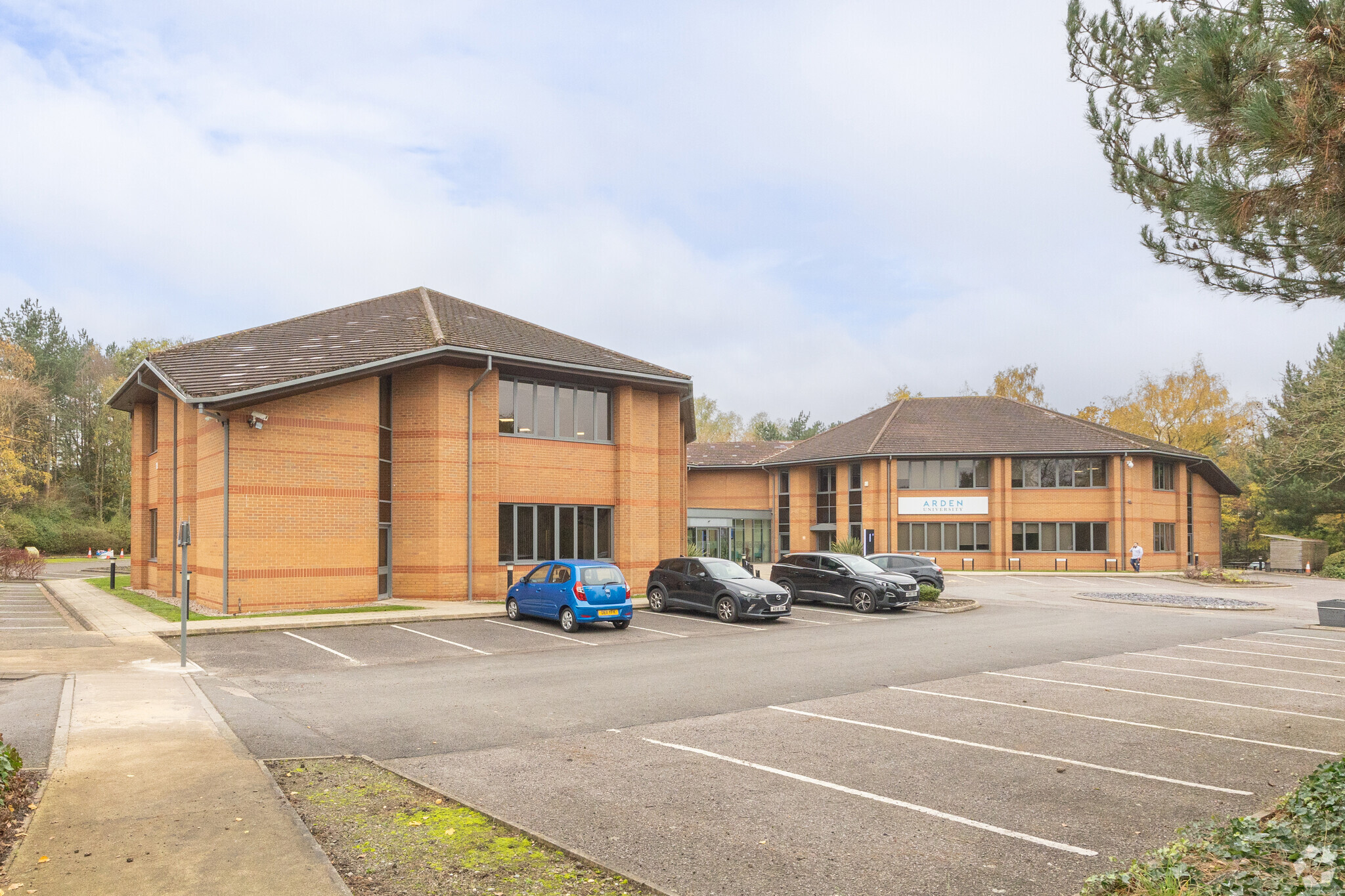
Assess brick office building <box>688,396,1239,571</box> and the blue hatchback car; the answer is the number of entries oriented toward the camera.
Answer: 1

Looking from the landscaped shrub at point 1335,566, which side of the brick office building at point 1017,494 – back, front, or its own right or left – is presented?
left

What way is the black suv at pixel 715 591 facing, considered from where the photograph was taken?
facing the viewer and to the right of the viewer

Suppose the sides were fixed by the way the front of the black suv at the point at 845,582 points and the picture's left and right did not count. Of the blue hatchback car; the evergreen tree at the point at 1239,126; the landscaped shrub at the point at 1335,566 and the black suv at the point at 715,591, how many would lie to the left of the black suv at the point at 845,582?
1

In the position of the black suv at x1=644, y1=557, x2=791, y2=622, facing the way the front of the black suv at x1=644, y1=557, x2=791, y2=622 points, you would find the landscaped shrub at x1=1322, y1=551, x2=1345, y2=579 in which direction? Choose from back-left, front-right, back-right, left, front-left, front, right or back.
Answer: left

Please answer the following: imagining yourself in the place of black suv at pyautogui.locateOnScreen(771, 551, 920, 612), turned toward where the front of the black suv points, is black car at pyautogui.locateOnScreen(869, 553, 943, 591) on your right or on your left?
on your left

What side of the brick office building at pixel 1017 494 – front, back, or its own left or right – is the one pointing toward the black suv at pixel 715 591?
front

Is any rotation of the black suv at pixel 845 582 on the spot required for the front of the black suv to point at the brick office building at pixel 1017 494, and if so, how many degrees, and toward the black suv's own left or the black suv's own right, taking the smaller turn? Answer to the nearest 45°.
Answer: approximately 135° to the black suv's own left

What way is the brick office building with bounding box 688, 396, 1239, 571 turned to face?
toward the camera

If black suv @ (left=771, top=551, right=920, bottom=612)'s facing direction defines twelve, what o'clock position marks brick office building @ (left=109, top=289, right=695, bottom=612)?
The brick office building is roughly at 4 o'clock from the black suv.

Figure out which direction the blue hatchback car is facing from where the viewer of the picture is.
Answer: facing away from the viewer and to the left of the viewer
